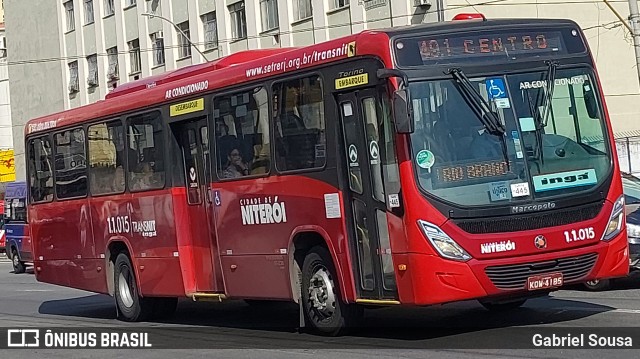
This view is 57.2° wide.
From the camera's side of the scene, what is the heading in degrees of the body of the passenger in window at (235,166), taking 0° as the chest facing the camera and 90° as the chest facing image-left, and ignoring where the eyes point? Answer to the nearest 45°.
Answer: approximately 315°

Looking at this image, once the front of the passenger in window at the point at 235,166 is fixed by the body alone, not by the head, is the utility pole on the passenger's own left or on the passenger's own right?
on the passenger's own left

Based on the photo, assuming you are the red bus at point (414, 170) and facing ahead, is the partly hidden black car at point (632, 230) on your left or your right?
on your left

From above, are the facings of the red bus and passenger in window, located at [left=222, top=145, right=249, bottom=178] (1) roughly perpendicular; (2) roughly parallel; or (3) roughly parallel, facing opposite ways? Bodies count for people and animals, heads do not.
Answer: roughly parallel

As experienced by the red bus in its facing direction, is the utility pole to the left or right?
on its left
